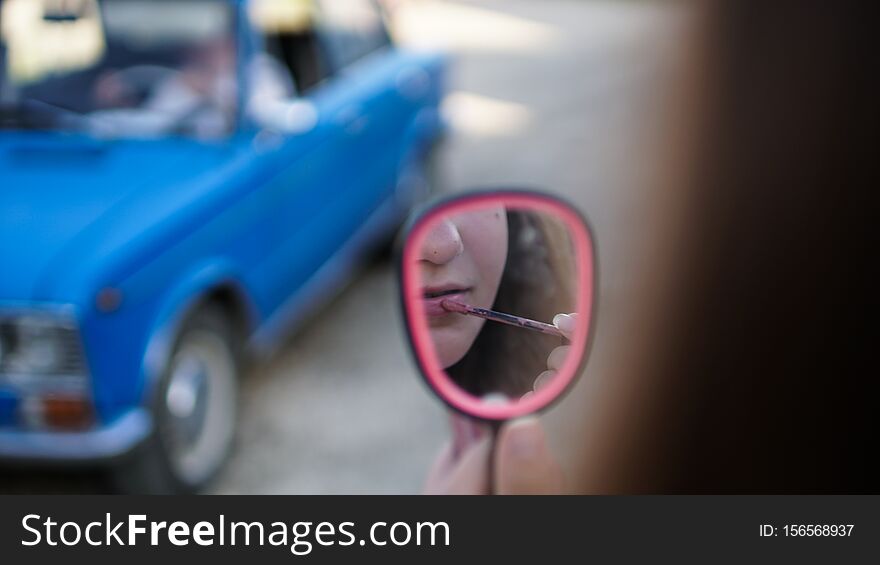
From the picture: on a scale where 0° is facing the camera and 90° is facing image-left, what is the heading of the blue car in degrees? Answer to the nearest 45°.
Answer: approximately 45°
